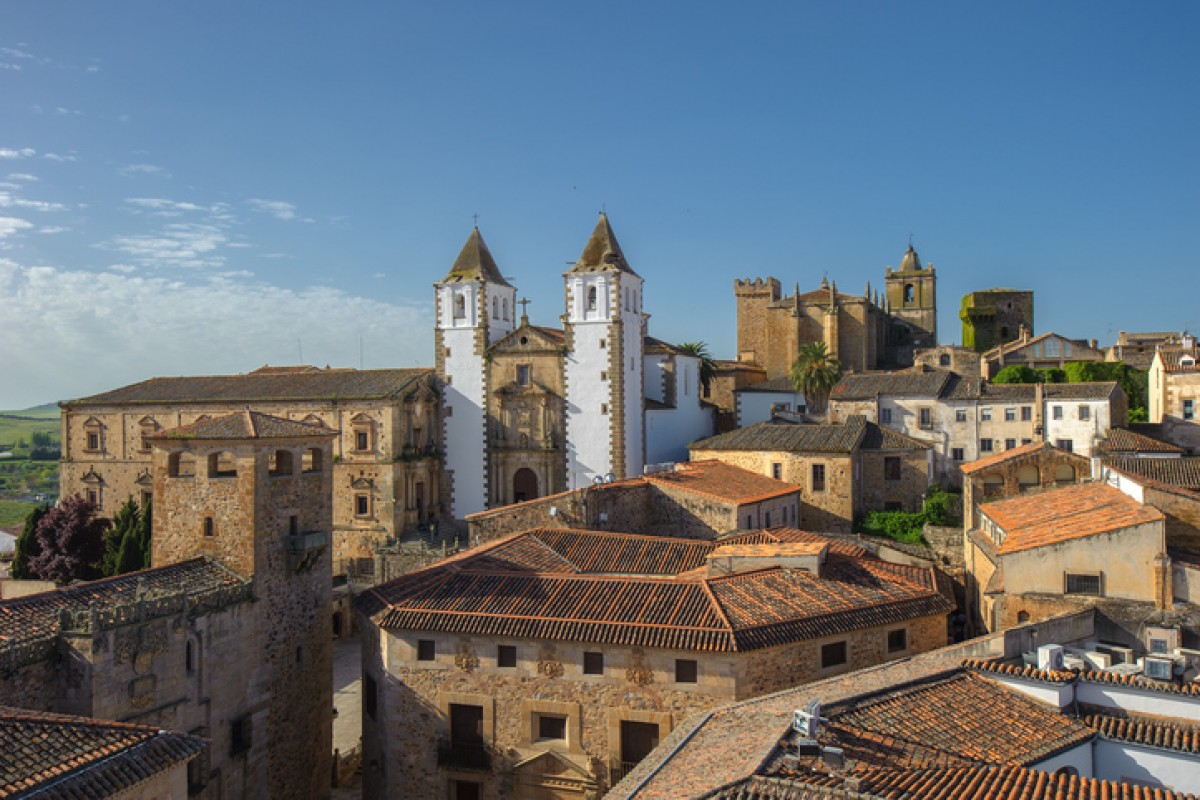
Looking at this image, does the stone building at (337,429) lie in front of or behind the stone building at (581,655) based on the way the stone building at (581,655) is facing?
behind

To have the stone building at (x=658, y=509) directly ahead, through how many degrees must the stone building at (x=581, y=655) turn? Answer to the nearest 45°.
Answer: approximately 180°

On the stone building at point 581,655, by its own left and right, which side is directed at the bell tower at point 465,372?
back

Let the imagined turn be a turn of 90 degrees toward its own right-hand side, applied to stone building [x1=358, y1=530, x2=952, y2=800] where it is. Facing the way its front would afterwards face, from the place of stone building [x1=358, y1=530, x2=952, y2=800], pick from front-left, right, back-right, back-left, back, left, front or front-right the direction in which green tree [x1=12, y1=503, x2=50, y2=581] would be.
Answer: front-right

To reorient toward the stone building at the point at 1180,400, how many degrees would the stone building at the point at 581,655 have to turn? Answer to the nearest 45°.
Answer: approximately 135° to its left

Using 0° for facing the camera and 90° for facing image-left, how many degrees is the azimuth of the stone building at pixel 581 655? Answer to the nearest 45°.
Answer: approximately 0°

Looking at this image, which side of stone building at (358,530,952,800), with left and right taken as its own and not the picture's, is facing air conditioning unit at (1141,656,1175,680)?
left

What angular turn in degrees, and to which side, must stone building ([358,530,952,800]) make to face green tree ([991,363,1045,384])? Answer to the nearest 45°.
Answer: approximately 135° to its left

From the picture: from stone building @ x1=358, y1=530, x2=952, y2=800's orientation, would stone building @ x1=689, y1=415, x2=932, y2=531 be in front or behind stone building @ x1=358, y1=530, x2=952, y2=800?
behind

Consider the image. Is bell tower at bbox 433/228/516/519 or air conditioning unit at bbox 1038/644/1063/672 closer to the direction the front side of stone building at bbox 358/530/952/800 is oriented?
the air conditioning unit
